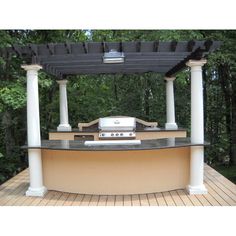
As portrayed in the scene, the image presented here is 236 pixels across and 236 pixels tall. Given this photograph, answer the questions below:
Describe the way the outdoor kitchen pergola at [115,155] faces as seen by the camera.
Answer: facing the viewer

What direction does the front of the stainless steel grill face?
toward the camera
